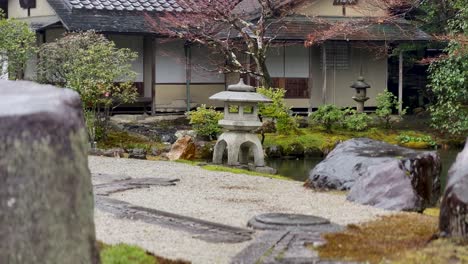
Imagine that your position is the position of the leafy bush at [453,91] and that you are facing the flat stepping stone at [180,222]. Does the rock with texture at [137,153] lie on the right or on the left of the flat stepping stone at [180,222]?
right

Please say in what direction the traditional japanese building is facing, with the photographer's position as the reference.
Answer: facing the viewer

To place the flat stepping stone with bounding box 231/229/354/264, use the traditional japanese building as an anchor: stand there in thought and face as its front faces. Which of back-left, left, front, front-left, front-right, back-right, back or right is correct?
front

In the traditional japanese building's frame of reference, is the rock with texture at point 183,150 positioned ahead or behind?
ahead

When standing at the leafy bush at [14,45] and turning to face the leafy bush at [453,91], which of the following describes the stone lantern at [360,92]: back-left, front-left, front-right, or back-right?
front-left

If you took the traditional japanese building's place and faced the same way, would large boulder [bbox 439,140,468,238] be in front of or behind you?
in front

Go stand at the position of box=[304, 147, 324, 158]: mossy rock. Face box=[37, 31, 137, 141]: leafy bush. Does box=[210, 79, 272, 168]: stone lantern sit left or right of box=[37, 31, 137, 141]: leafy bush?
left

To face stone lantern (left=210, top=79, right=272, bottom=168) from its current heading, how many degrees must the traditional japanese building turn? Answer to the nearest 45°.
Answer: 0° — it already faces it

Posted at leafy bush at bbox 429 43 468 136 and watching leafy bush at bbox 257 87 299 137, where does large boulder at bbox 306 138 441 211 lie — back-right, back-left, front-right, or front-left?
front-left

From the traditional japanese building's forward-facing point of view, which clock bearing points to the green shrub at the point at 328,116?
The green shrub is roughly at 11 o'clock from the traditional japanese building.

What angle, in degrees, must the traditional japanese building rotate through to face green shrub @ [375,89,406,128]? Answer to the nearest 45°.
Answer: approximately 45° to its left

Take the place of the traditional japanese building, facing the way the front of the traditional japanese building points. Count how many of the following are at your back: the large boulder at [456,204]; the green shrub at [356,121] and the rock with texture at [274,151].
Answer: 0

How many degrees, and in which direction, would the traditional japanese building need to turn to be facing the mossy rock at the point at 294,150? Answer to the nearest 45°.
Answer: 0° — it already faces it

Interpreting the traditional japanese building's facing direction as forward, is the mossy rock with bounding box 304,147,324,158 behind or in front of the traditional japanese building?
in front
